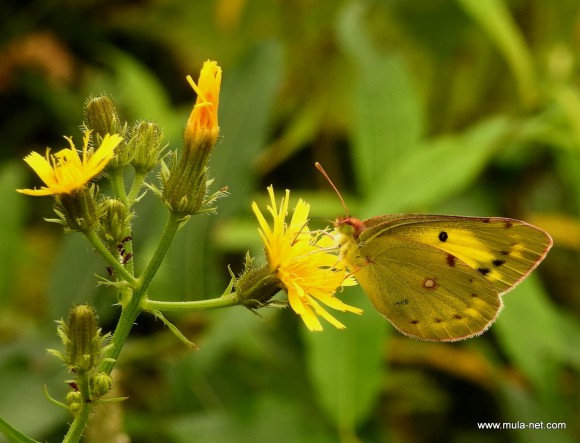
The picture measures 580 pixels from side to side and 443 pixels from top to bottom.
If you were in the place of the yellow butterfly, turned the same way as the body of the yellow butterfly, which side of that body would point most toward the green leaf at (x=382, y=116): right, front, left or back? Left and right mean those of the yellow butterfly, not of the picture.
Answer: right

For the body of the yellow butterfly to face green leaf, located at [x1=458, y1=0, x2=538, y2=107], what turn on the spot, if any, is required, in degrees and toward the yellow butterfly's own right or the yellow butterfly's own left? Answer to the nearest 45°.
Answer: approximately 90° to the yellow butterfly's own right

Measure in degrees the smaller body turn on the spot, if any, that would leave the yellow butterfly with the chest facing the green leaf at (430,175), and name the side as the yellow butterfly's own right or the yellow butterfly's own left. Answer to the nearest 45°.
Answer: approximately 90° to the yellow butterfly's own right

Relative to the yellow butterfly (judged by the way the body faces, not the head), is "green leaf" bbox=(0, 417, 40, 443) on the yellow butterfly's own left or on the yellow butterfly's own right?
on the yellow butterfly's own left

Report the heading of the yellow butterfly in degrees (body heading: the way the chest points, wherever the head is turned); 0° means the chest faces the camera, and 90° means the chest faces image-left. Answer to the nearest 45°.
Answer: approximately 90°

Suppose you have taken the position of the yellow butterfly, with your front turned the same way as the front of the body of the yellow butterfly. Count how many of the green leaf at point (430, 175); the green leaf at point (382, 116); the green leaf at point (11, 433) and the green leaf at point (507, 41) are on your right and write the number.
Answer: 3
